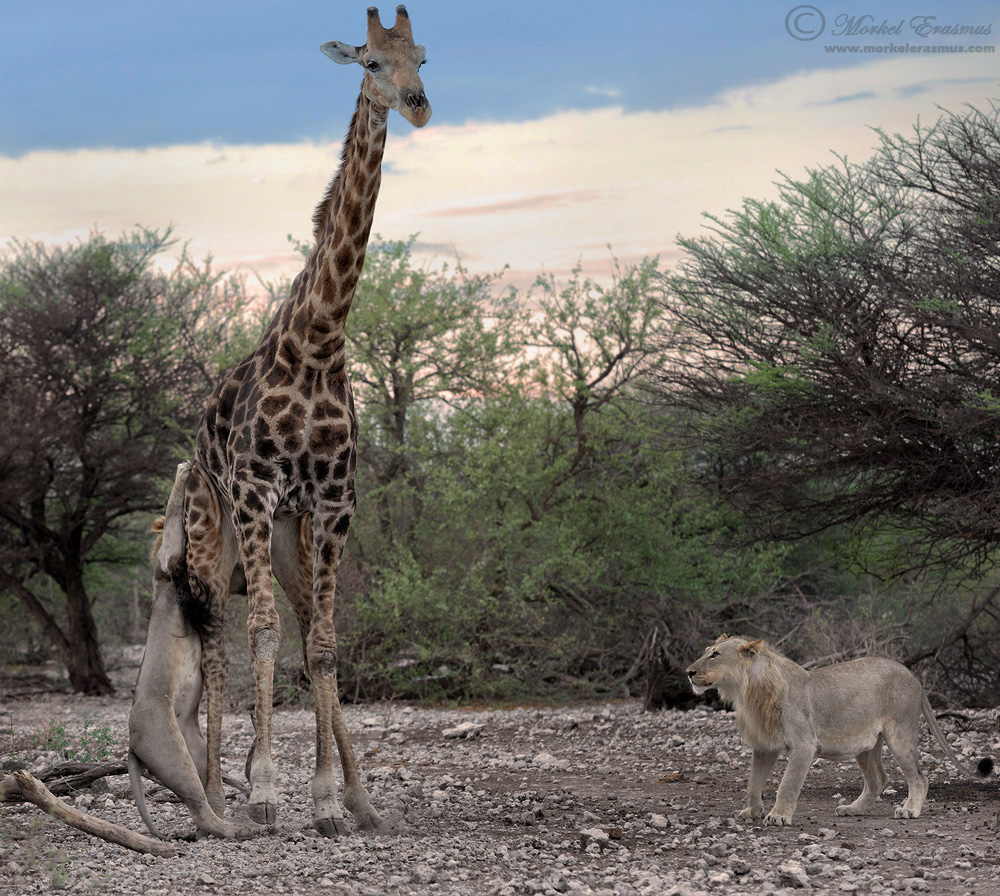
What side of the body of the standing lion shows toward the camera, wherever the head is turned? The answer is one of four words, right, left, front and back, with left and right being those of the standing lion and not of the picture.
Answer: left

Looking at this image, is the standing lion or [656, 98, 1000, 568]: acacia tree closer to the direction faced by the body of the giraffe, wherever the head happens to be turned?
the standing lion

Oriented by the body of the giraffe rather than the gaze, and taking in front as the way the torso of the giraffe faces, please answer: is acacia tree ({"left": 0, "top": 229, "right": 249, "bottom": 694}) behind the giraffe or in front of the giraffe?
behind

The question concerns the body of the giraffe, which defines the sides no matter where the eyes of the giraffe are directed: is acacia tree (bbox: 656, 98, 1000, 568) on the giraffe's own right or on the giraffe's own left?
on the giraffe's own left

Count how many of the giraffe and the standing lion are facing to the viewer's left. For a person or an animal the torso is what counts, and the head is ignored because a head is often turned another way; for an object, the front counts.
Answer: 1

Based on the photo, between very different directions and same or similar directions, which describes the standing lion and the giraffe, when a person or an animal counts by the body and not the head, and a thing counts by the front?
very different directions

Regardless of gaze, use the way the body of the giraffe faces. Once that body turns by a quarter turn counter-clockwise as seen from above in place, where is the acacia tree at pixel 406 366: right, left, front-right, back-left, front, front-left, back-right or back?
front-left

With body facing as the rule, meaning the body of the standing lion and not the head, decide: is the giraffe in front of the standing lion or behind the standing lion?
in front

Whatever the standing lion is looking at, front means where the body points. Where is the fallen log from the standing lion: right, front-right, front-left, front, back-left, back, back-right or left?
front-left

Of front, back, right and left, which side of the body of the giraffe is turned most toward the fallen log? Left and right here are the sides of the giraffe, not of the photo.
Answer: right
